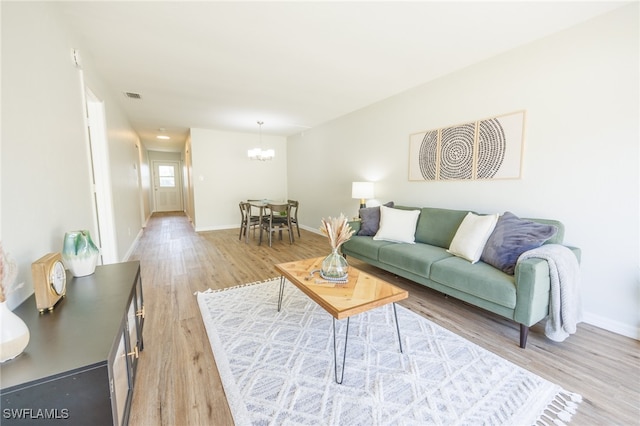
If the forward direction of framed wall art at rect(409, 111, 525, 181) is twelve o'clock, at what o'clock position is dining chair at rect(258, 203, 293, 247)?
The dining chair is roughly at 2 o'clock from the framed wall art.

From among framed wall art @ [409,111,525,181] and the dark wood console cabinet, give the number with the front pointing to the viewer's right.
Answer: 1

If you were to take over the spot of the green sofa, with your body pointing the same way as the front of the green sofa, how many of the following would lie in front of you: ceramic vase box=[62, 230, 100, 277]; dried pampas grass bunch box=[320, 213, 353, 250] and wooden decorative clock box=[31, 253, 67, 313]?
3

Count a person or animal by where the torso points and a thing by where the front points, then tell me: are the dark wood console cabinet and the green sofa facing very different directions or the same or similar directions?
very different directions

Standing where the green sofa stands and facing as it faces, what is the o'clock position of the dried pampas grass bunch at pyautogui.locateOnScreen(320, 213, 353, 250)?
The dried pampas grass bunch is roughly at 12 o'clock from the green sofa.

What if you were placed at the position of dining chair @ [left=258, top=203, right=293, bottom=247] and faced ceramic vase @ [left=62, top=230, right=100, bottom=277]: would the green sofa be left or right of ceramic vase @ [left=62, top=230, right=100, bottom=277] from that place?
left

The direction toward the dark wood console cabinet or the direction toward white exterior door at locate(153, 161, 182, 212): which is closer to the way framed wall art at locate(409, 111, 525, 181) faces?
the dark wood console cabinet

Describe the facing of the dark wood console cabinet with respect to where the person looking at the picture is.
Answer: facing to the right of the viewer
